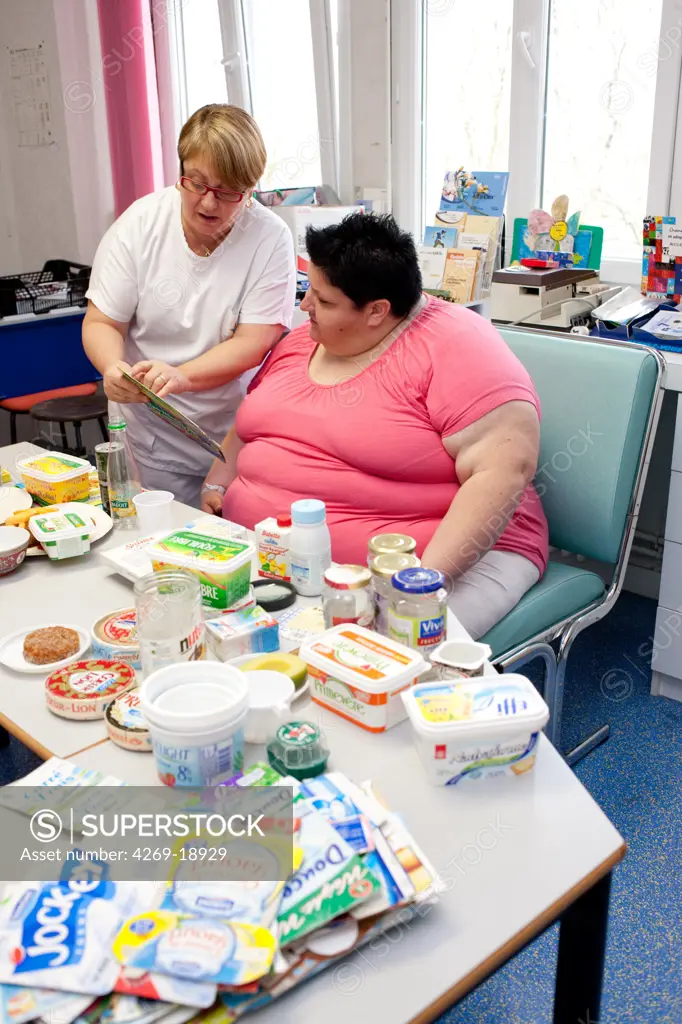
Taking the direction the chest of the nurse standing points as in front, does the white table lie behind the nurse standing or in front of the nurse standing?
in front

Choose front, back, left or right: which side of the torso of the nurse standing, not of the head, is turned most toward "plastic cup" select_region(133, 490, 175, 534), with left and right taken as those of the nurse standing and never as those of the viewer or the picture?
front

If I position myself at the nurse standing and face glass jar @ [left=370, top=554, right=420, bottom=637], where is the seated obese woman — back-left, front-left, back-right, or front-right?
front-left

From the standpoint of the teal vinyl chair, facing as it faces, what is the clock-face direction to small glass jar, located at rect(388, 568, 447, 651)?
The small glass jar is roughly at 11 o'clock from the teal vinyl chair.

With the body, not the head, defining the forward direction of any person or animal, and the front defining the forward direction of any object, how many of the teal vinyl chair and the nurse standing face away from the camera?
0

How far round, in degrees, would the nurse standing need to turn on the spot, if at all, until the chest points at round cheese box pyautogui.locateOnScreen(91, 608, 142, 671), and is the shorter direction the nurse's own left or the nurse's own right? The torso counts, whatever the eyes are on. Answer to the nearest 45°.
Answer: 0° — they already face it

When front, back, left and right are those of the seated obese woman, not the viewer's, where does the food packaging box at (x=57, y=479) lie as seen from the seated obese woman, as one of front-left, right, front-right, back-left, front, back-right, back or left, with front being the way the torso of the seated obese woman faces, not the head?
front-right

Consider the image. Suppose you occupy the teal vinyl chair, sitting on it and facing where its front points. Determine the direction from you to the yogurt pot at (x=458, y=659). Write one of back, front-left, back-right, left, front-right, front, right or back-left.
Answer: front-left

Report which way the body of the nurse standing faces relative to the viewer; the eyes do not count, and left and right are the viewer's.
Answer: facing the viewer

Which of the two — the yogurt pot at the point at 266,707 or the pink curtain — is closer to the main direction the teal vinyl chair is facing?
the yogurt pot

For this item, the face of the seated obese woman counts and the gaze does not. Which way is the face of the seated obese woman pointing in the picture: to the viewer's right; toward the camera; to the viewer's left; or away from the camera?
to the viewer's left

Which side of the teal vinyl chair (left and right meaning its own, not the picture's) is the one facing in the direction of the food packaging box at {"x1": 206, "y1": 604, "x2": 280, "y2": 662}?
front

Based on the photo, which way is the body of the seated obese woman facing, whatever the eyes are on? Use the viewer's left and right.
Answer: facing the viewer and to the left of the viewer
